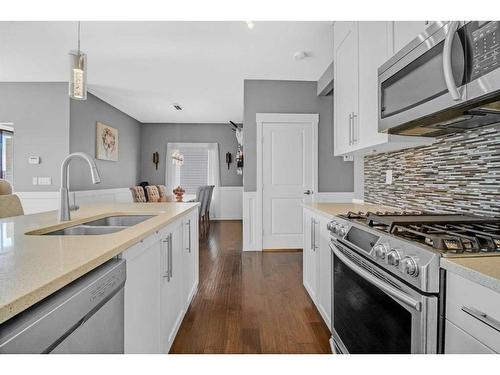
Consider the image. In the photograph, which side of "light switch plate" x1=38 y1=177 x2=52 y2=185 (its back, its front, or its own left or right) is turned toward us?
front

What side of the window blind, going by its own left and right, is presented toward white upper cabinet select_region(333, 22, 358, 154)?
front

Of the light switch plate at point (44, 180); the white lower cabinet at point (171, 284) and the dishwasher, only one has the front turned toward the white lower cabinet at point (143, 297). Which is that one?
the light switch plate

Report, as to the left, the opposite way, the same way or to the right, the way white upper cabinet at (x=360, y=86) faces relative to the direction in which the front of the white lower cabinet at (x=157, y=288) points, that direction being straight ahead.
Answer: the opposite way

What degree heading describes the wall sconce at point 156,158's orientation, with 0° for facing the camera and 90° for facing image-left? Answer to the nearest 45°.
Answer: approximately 0°

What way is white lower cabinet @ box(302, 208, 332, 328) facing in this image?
to the viewer's left

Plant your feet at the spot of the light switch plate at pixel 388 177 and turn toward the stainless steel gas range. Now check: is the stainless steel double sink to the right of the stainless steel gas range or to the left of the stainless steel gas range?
right

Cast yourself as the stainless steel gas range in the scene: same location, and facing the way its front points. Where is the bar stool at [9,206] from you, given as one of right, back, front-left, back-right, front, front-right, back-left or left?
front-right

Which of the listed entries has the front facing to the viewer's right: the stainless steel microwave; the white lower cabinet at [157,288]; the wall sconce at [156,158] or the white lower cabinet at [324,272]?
the white lower cabinet at [157,288]

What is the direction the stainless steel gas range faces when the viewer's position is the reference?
facing the viewer and to the left of the viewer

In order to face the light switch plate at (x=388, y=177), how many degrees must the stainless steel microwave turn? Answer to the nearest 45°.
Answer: approximately 135° to its right

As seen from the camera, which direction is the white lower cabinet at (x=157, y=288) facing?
to the viewer's right

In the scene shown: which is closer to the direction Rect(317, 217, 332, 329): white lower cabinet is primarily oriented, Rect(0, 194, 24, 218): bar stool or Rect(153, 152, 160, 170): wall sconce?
the bar stool
